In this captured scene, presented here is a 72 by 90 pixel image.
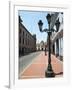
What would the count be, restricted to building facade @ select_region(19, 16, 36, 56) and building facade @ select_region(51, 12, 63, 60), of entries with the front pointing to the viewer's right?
1

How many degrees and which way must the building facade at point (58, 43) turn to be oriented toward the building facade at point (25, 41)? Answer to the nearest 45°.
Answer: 0° — it already faces it

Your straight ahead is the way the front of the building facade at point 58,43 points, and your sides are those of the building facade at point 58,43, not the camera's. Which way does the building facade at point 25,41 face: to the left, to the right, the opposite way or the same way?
the opposite way

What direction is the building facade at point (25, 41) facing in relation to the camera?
to the viewer's right
